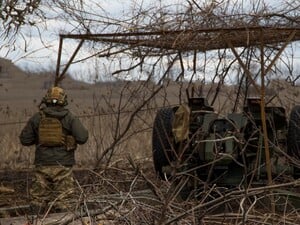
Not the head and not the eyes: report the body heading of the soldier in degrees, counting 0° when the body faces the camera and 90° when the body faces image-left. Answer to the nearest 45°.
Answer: approximately 180°

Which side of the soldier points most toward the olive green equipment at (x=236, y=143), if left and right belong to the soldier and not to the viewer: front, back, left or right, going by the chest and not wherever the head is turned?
right
